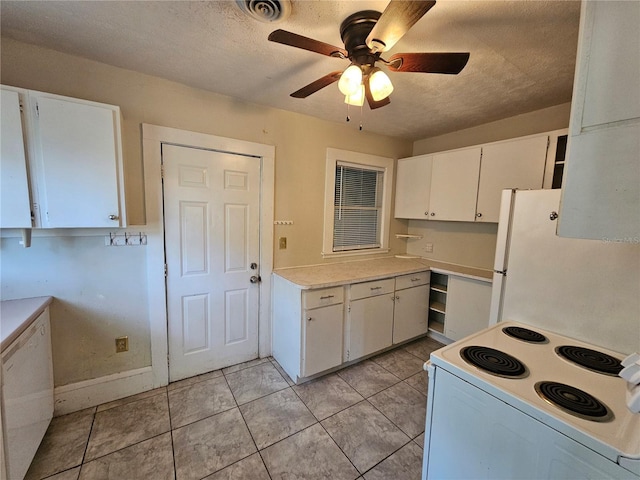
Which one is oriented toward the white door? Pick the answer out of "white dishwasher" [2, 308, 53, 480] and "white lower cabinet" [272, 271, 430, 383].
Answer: "white dishwasher" [2, 308, 53, 480]

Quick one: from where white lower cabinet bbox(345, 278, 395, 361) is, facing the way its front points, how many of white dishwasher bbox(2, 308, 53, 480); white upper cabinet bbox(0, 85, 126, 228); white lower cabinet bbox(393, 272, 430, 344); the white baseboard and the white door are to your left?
1

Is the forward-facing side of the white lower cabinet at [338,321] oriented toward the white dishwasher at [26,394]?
no

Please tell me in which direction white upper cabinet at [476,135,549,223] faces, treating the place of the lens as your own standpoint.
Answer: facing the viewer and to the left of the viewer

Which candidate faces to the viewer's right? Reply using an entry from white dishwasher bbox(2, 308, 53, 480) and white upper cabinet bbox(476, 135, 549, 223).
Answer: the white dishwasher

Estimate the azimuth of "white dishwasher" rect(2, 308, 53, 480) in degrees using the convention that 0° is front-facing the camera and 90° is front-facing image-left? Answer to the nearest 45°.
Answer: approximately 270°

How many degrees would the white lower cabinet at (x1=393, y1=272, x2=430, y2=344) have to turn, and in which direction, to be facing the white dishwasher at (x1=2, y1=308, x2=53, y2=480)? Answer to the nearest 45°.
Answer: approximately 90° to its right

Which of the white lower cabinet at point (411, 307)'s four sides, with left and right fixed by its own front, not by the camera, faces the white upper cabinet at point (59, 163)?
right

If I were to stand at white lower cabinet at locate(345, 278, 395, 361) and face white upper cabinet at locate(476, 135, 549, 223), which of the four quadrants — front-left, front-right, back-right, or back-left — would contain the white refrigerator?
front-right

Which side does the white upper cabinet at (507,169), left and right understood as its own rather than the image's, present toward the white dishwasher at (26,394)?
front

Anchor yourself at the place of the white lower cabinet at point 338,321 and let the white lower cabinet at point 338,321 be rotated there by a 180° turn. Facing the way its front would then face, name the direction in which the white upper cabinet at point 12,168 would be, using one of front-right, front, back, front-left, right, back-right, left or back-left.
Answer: left

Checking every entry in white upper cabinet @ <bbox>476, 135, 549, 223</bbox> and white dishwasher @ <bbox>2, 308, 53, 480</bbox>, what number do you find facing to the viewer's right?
1

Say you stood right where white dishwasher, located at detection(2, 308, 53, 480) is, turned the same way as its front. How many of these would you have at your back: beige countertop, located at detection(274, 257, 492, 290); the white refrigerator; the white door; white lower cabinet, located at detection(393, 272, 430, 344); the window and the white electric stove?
0

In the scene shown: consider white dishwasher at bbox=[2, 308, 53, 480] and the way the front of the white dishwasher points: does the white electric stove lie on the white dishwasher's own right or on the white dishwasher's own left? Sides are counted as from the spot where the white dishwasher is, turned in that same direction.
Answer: on the white dishwasher's own right

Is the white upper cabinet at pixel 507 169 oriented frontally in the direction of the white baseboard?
yes
